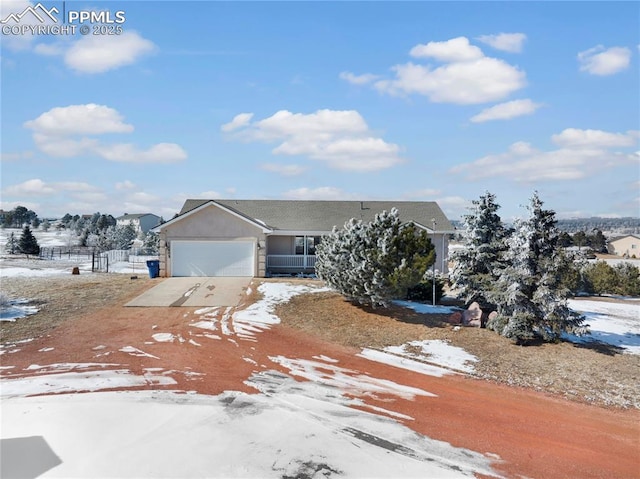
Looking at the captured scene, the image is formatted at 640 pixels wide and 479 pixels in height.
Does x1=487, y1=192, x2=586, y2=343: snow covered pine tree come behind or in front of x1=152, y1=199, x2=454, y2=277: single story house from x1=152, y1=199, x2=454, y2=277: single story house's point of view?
in front

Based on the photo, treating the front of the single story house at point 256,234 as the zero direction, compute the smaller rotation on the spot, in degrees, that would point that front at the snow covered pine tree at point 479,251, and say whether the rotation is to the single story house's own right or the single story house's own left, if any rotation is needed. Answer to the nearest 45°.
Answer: approximately 45° to the single story house's own left

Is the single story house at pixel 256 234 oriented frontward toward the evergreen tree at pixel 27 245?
no

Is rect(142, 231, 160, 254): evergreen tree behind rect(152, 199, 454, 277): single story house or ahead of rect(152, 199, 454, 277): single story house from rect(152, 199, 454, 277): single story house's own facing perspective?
behind

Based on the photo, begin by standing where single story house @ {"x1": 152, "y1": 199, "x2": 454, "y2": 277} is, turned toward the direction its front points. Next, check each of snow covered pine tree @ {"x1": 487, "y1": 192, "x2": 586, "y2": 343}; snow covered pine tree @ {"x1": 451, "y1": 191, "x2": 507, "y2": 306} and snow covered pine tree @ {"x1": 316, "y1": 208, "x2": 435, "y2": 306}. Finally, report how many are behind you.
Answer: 0

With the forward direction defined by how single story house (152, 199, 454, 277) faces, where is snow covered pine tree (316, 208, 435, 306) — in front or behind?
in front

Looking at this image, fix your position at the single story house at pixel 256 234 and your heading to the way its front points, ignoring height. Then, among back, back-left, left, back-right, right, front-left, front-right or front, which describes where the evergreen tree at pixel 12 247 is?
back-right

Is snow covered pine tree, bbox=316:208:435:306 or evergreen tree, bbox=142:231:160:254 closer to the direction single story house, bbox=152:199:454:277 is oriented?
the snow covered pine tree

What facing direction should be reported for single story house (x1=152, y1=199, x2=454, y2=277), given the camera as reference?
facing the viewer

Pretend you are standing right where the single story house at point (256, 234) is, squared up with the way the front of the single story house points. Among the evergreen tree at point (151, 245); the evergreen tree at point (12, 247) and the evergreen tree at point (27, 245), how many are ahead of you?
0
